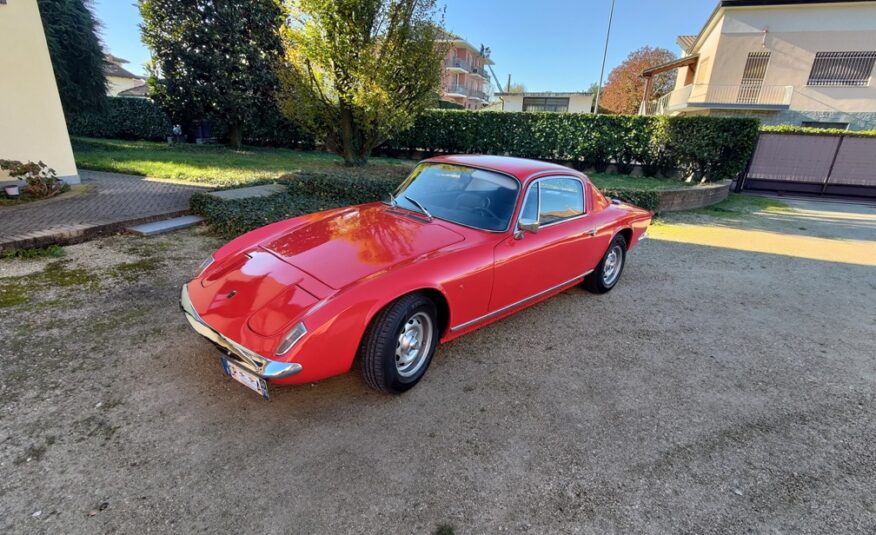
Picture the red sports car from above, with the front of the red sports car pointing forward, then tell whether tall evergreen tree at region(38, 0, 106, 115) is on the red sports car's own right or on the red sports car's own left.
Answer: on the red sports car's own right

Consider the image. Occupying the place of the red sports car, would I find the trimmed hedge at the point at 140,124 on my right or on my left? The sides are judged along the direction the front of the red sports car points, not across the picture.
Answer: on my right

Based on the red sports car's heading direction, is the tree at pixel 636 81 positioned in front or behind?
behind

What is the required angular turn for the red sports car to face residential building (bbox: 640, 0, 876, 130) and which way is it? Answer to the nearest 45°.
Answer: approximately 180°

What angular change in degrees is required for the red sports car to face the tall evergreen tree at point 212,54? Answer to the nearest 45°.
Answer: approximately 90° to its right

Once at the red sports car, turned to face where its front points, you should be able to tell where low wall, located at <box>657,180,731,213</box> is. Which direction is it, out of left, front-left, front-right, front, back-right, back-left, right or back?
back

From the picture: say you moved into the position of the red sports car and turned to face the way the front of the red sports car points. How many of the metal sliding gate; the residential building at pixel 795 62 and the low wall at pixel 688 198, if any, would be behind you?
3

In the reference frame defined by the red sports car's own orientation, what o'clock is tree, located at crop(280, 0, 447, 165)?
The tree is roughly at 4 o'clock from the red sports car.

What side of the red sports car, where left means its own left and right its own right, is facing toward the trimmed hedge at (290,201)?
right

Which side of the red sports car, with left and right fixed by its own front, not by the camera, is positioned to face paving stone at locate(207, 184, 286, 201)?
right

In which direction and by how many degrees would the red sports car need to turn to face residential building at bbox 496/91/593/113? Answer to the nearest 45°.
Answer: approximately 135° to its right

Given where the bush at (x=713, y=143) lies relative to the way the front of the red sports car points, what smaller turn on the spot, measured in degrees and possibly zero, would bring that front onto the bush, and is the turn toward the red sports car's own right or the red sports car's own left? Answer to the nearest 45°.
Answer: approximately 180°

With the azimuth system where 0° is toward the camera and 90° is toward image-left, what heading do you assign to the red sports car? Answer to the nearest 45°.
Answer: approximately 45°
